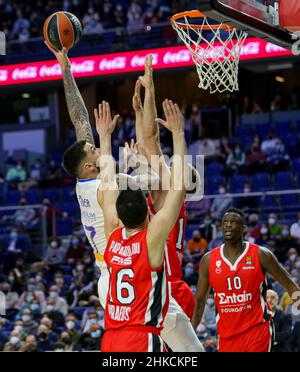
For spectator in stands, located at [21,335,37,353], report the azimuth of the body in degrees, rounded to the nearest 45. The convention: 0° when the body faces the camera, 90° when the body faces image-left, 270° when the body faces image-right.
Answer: approximately 0°

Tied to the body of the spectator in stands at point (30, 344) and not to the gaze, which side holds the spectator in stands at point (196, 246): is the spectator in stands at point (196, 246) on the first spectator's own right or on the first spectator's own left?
on the first spectator's own left

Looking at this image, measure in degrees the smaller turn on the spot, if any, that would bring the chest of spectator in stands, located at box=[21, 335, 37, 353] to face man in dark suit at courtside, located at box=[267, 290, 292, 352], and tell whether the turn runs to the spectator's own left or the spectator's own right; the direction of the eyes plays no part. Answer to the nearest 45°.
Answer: approximately 45° to the spectator's own left

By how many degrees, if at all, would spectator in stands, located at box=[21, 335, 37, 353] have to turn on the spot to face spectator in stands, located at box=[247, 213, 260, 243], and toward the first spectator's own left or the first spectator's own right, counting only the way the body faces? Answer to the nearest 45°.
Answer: approximately 90° to the first spectator's own left

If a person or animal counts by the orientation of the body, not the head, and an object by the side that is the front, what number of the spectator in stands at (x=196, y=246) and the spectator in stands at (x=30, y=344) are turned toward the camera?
2

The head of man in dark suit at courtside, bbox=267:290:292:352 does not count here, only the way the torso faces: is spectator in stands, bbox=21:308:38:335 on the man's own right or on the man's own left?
on the man's own right

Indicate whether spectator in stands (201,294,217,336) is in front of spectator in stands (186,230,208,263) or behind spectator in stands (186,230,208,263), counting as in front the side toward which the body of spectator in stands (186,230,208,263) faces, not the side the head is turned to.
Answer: in front

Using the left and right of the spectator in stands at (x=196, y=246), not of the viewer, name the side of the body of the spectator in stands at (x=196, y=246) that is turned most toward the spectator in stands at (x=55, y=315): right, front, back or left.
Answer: right

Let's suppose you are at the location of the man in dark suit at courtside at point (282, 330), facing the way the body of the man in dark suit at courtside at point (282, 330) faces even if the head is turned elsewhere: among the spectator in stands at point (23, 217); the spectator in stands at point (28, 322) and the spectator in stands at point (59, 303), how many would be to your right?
3

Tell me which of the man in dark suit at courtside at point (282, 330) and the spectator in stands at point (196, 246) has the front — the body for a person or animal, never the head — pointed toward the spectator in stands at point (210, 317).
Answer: the spectator in stands at point (196, 246)

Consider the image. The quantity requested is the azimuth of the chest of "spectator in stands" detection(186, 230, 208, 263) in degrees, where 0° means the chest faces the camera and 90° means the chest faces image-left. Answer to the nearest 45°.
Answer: approximately 0°

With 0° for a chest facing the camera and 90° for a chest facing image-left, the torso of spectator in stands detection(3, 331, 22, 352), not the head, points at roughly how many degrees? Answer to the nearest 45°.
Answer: approximately 315°
